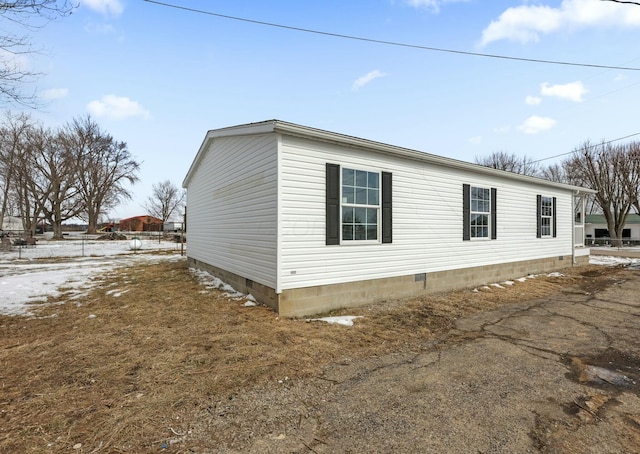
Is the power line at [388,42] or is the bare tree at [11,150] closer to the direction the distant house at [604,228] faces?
the power line

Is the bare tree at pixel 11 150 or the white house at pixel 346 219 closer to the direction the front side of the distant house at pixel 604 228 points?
the white house

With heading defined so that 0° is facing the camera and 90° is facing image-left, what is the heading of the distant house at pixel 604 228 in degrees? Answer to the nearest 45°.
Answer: approximately 0°

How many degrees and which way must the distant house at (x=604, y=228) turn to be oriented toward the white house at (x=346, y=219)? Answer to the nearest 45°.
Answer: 0° — it already faces it

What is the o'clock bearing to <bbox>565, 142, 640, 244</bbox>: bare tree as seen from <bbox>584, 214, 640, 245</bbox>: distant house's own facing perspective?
The bare tree is roughly at 12 o'clock from the distant house.
